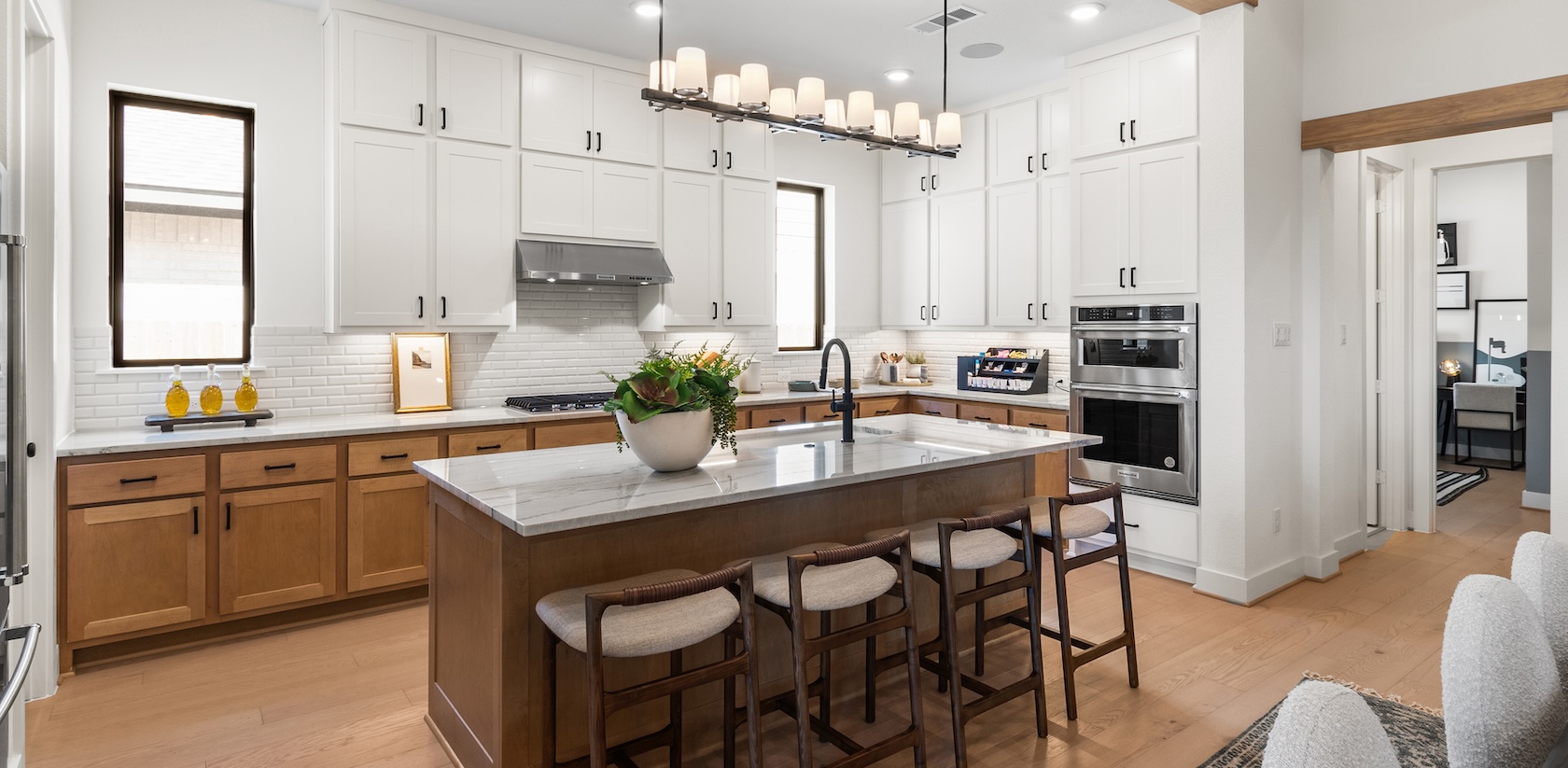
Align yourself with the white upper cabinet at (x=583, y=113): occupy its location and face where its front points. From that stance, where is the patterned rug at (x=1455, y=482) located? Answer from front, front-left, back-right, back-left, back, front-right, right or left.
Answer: front-left

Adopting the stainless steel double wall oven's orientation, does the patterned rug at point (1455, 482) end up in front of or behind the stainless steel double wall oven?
behind

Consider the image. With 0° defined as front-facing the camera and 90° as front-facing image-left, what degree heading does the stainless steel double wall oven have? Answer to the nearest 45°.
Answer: approximately 45°

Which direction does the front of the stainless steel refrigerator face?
to the viewer's right

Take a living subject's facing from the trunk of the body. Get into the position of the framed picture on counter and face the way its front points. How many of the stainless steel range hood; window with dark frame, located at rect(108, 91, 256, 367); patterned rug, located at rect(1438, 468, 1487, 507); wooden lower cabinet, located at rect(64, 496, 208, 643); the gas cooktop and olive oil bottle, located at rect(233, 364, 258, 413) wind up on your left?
3

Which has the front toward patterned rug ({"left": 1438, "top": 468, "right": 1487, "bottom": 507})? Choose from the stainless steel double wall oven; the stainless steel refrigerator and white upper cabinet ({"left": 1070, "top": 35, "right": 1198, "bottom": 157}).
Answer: the stainless steel refrigerator

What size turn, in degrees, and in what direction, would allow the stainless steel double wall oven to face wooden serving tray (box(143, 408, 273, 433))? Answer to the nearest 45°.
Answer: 0° — it already faces it

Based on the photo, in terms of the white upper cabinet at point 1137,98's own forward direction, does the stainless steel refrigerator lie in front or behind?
in front

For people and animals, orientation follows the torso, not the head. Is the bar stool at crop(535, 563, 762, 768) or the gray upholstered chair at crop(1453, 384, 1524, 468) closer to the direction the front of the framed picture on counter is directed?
the bar stool

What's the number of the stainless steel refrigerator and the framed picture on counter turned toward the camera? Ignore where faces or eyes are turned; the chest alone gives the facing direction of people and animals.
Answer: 1

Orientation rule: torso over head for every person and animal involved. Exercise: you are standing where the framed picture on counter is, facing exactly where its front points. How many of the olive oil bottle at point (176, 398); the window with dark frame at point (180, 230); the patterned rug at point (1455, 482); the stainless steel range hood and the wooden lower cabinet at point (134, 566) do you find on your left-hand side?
2

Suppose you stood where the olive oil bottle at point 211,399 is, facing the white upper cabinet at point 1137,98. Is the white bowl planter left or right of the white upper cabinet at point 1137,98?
right

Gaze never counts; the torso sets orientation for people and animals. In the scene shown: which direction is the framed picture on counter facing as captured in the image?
toward the camera

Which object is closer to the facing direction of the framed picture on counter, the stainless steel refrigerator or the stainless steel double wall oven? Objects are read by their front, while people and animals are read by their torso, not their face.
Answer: the stainless steel refrigerator

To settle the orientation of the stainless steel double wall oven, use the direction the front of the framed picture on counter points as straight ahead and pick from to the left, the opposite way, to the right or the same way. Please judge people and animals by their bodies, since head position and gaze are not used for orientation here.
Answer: to the right

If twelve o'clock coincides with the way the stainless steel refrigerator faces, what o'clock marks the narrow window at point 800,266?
The narrow window is roughly at 11 o'clock from the stainless steel refrigerator.

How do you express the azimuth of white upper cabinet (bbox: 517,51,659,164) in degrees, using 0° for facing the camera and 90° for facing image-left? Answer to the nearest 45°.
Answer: approximately 315°
